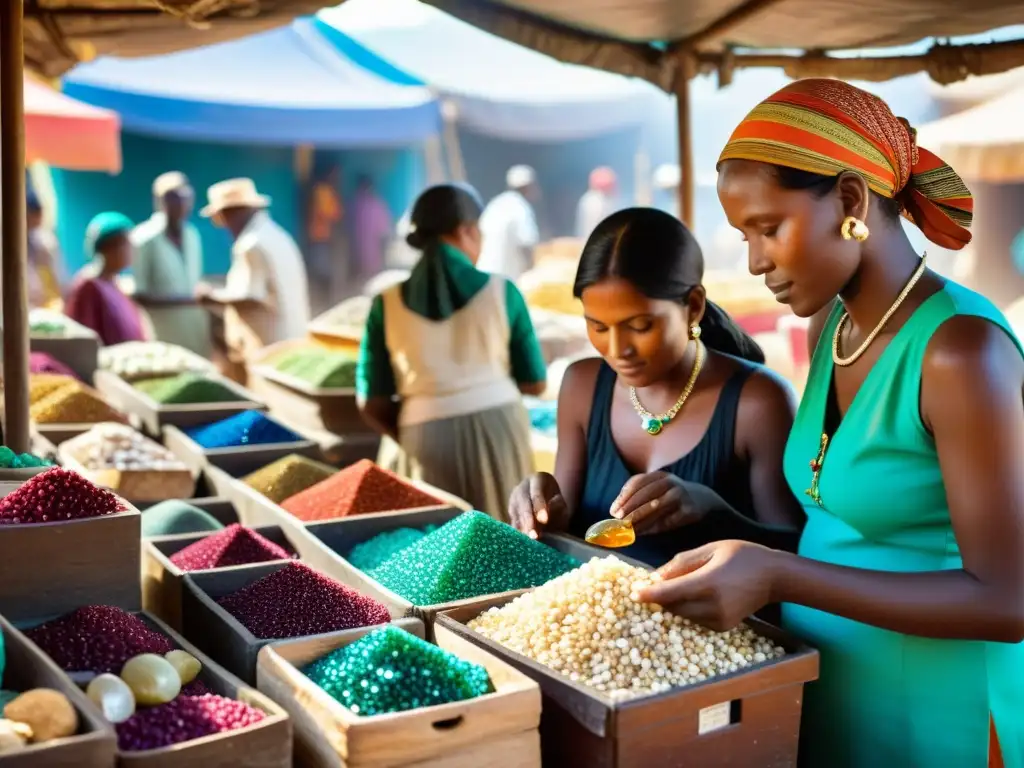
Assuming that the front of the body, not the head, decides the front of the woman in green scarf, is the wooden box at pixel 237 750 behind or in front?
behind

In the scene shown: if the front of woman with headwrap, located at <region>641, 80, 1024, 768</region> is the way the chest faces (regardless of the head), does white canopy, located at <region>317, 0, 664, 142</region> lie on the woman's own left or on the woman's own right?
on the woman's own right

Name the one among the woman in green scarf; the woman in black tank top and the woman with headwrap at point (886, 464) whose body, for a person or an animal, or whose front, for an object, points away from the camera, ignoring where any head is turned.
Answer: the woman in green scarf

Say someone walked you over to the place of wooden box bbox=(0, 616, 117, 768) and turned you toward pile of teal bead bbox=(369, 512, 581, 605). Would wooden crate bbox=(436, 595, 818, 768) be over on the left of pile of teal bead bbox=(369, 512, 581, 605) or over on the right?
right

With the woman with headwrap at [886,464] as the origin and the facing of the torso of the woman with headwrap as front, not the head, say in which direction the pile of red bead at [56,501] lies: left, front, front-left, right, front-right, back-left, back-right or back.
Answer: front-right

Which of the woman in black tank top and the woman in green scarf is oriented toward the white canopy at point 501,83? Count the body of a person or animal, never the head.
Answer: the woman in green scarf

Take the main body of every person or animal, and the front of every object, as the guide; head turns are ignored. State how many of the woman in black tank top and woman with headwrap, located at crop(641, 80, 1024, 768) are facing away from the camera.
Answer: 0

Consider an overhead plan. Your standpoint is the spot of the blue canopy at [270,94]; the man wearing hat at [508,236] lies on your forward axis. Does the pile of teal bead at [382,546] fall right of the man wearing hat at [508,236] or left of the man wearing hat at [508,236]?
right

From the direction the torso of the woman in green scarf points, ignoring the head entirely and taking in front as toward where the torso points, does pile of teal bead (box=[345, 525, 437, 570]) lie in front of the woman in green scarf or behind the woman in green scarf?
behind

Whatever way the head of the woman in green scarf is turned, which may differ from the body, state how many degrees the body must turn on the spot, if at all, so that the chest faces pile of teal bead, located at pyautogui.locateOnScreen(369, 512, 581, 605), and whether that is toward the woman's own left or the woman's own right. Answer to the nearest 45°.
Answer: approximately 180°

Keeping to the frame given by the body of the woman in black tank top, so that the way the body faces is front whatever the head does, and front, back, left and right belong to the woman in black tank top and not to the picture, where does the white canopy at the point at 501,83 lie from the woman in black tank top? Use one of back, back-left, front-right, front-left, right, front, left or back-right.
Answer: back-right

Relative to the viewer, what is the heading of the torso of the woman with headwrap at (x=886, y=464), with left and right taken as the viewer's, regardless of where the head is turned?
facing the viewer and to the left of the viewer

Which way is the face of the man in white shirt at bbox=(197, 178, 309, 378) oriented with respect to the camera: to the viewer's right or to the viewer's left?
to the viewer's left

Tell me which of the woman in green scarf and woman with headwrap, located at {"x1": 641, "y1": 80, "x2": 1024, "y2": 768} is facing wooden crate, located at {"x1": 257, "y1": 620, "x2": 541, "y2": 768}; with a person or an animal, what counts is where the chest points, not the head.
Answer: the woman with headwrap

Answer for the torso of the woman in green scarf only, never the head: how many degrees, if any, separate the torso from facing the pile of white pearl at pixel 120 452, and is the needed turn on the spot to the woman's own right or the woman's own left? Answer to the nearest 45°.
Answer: approximately 135° to the woman's own left

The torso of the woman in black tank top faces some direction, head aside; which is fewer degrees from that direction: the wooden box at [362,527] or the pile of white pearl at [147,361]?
the wooden box

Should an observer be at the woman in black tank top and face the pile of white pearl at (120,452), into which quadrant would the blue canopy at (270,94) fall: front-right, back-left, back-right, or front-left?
front-right

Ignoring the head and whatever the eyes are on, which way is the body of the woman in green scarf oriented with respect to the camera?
away from the camera
